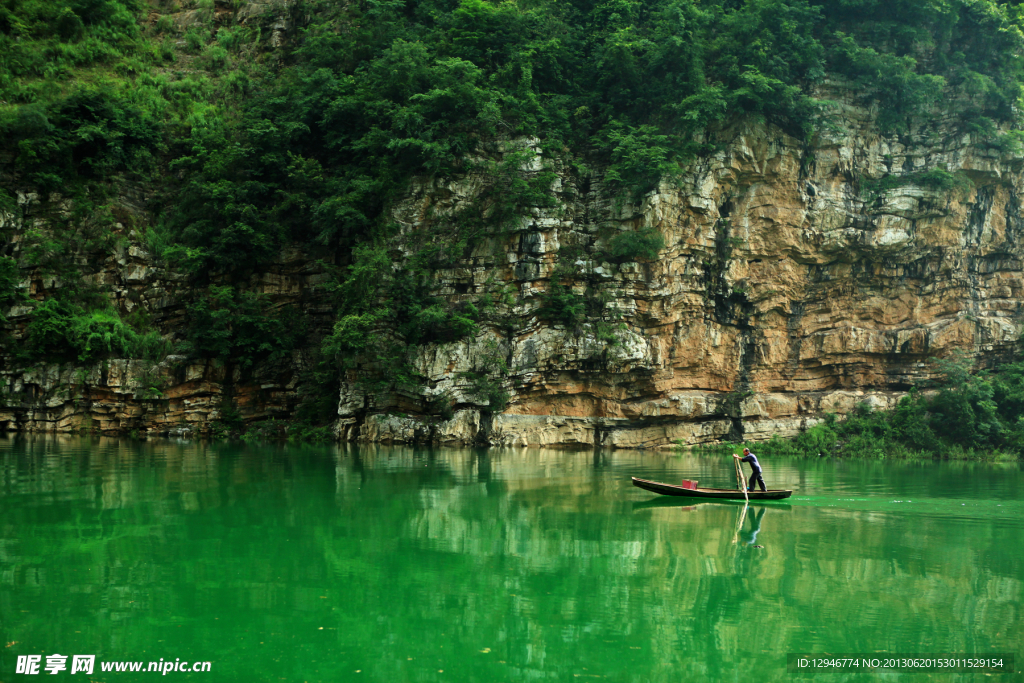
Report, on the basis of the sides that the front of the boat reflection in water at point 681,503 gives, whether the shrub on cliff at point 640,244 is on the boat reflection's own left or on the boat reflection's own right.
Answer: on the boat reflection's own right

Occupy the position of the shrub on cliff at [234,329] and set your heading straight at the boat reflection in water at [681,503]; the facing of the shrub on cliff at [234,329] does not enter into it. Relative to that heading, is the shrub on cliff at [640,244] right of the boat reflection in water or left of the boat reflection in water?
left
